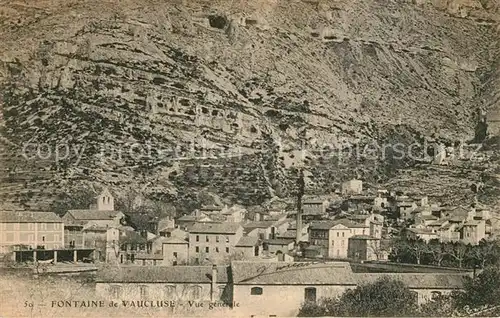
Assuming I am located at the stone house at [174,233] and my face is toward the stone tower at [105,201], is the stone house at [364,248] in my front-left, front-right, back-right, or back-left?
back-right

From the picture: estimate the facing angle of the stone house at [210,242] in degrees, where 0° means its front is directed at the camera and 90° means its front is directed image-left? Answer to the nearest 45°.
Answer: approximately 0°

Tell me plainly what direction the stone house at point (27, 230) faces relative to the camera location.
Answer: facing the viewer

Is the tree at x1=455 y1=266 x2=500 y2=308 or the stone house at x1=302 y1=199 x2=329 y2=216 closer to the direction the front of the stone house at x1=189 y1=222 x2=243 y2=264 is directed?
the tree

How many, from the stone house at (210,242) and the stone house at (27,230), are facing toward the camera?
2

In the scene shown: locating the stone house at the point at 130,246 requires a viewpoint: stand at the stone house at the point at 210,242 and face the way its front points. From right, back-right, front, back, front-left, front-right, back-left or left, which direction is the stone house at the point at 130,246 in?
right

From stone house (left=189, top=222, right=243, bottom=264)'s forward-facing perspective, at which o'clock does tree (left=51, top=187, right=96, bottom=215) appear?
The tree is roughly at 3 o'clock from the stone house.

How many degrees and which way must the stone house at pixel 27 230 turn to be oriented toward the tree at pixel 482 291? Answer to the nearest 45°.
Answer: approximately 90° to its left

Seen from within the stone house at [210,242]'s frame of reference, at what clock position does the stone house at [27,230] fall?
the stone house at [27,230] is roughly at 3 o'clock from the stone house at [210,242].

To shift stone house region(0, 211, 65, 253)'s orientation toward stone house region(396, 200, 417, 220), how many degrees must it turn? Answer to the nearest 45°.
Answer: approximately 90° to its left
